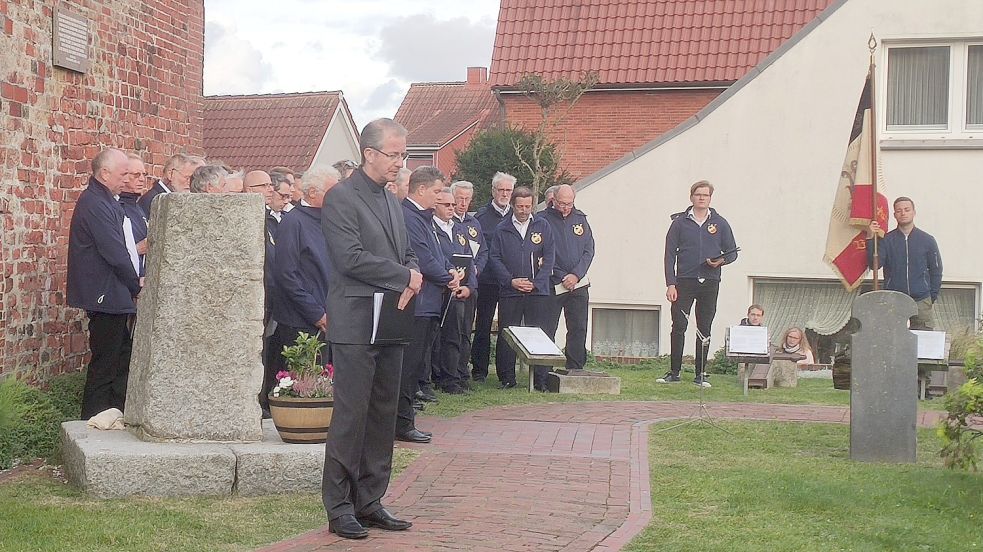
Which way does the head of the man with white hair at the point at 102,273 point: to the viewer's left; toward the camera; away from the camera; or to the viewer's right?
to the viewer's right

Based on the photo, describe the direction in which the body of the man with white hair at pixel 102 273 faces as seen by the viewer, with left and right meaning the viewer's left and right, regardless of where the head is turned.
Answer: facing to the right of the viewer

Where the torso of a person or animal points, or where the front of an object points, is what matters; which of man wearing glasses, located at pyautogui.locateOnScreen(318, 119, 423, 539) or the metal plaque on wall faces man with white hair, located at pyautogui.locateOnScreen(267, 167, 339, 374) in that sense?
the metal plaque on wall

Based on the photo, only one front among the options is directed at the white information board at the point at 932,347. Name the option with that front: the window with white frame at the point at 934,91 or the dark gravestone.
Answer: the window with white frame

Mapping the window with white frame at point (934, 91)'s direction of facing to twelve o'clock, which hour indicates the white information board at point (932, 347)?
The white information board is roughly at 12 o'clock from the window with white frame.

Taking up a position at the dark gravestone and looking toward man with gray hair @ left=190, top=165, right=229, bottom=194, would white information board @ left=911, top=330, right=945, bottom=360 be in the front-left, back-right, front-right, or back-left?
back-right

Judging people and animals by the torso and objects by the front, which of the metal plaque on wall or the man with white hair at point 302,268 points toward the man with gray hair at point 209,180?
the metal plaque on wall
